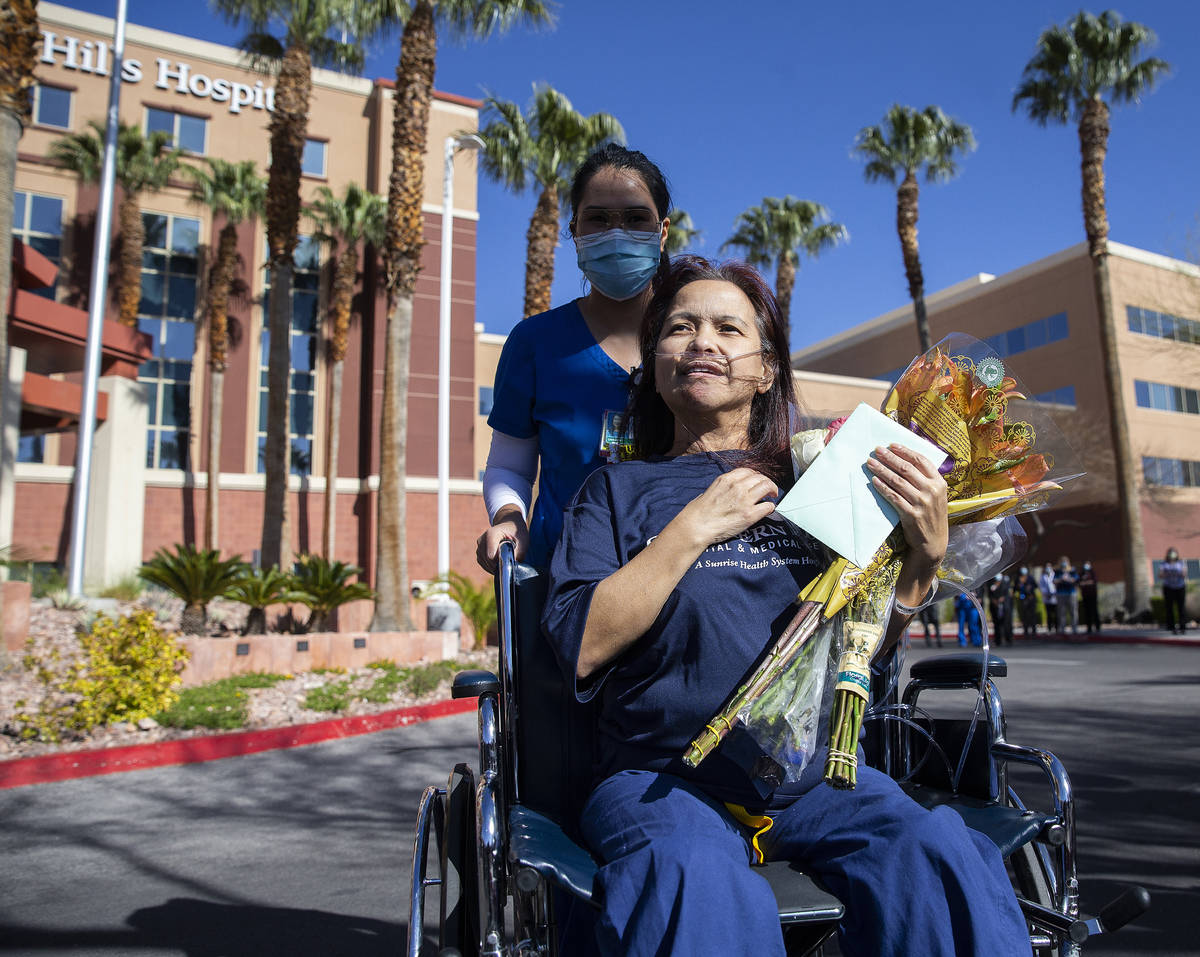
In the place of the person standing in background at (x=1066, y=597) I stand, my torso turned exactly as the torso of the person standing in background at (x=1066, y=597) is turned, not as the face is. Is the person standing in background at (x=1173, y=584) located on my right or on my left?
on my left

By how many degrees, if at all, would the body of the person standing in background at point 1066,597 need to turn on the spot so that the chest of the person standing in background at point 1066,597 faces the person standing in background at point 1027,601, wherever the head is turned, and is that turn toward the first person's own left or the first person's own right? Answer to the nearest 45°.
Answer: approximately 135° to the first person's own right

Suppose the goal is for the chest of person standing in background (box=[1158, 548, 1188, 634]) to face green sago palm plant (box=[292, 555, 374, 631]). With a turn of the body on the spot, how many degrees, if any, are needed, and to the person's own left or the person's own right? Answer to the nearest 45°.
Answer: approximately 45° to the person's own right

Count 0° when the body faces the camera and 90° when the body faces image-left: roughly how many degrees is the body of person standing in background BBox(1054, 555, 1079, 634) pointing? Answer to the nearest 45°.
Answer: approximately 0°

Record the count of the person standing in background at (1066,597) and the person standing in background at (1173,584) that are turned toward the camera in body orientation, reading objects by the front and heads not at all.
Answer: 2

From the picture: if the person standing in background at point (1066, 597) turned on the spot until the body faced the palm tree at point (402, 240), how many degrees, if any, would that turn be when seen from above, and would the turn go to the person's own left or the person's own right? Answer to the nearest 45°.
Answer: approximately 45° to the person's own right

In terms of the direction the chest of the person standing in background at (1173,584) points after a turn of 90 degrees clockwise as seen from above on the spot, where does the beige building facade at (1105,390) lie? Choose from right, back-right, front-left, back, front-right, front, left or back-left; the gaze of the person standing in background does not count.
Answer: right
